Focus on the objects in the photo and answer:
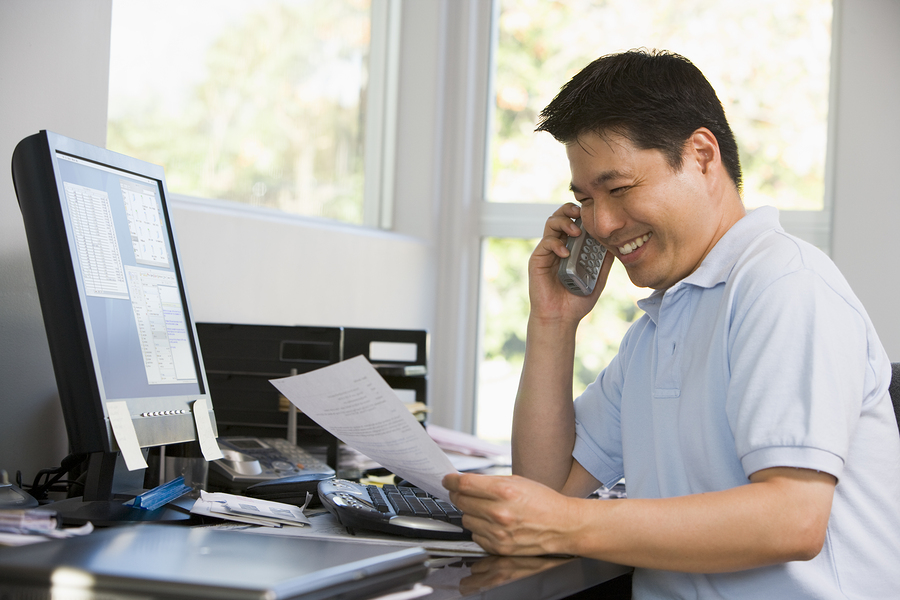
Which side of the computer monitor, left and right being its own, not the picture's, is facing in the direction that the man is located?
front

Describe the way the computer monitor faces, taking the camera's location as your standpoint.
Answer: facing the viewer and to the right of the viewer

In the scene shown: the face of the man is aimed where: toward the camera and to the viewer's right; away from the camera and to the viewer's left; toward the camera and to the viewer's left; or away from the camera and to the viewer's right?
toward the camera and to the viewer's left

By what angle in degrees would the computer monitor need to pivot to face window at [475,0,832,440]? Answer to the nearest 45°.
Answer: approximately 90° to its left

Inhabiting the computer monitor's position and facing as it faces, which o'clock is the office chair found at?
The office chair is roughly at 11 o'clock from the computer monitor.

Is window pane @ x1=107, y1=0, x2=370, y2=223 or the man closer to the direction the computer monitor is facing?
the man
